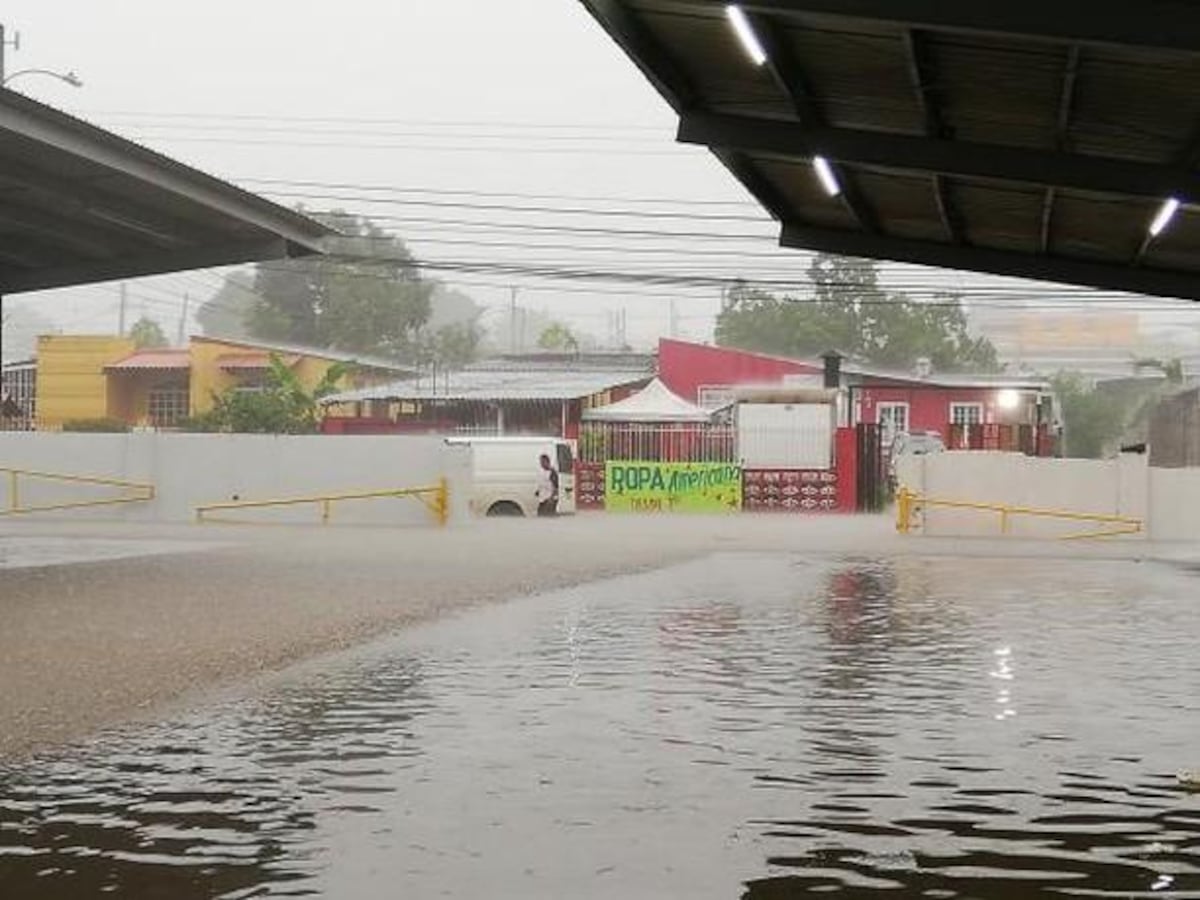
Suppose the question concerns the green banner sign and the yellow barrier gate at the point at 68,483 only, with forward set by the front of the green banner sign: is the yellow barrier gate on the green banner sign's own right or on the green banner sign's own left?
on the green banner sign's own right

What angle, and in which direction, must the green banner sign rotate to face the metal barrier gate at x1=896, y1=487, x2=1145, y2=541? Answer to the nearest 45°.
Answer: approximately 45° to its left

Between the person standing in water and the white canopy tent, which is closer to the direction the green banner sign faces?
the person standing in water

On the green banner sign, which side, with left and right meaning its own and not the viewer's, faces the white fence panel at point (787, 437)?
left

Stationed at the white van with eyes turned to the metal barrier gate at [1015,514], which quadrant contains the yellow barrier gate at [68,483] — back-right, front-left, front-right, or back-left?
back-right

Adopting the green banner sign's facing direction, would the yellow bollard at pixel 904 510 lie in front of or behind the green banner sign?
in front

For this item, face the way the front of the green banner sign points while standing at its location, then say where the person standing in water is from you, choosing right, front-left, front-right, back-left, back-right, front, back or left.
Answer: front-right

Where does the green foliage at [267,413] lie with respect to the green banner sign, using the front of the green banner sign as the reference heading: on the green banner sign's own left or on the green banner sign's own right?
on the green banner sign's own right
